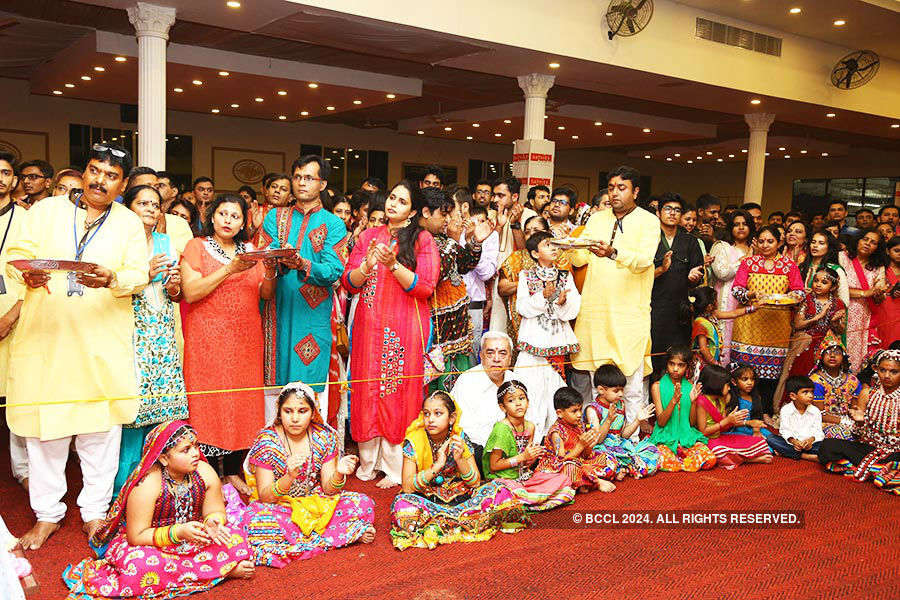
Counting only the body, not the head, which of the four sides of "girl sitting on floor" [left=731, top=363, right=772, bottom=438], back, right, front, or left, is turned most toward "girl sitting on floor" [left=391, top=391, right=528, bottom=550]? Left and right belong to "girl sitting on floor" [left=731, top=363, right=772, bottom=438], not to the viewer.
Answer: right

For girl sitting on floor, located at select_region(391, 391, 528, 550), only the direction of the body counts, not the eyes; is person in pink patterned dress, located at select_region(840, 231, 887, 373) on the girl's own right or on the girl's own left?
on the girl's own left

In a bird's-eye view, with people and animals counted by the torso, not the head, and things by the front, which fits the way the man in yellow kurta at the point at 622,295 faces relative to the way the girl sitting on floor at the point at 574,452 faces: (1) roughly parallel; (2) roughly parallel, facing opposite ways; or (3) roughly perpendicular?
roughly perpendicular

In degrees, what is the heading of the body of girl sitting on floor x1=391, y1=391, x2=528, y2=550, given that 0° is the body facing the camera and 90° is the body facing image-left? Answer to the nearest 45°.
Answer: approximately 0°

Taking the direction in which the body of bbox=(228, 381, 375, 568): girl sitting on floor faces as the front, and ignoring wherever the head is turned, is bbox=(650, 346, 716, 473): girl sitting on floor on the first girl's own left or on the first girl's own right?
on the first girl's own left

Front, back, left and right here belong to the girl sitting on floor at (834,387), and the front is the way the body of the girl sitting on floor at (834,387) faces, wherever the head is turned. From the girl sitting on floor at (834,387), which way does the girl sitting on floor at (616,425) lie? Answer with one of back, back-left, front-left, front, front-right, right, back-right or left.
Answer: front-right
